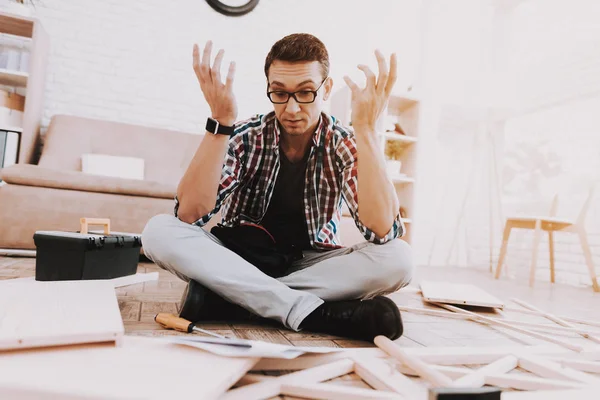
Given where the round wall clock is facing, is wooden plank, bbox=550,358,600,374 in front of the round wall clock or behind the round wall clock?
in front

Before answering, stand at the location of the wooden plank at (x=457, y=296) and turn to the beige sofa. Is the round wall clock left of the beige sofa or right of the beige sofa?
right

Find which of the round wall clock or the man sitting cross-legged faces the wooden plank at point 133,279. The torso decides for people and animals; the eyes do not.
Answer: the round wall clock

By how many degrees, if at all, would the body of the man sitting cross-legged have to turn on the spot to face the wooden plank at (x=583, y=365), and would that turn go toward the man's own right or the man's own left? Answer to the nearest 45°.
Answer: approximately 45° to the man's own left

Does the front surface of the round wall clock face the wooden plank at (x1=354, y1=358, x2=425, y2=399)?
yes

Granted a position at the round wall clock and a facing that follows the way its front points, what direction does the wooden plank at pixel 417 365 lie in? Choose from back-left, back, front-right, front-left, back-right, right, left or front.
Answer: front

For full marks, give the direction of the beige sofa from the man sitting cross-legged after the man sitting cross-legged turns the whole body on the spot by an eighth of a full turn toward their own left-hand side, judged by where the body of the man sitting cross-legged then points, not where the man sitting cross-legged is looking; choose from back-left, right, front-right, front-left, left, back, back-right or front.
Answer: back

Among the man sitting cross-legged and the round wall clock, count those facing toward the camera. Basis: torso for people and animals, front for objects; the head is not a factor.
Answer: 2

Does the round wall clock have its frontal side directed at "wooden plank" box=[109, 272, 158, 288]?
yes

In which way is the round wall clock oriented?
toward the camera

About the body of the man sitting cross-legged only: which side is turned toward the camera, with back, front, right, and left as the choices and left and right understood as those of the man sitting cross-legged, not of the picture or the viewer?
front

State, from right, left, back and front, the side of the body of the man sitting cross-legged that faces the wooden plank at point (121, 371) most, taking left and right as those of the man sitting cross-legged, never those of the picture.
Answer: front

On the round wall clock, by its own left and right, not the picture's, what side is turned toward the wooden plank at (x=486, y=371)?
front

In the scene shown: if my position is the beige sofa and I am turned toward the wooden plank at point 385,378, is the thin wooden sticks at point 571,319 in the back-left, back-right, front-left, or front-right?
front-left

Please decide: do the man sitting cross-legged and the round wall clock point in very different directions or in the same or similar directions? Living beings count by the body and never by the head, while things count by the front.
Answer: same or similar directions

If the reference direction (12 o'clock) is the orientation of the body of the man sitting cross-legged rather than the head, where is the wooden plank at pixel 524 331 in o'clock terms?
The wooden plank is roughly at 9 o'clock from the man sitting cross-legged.
